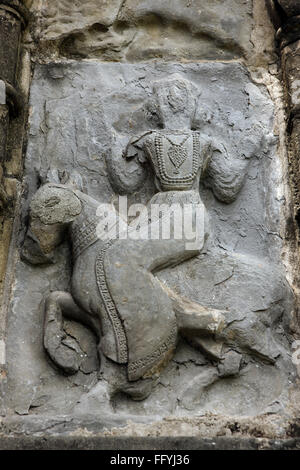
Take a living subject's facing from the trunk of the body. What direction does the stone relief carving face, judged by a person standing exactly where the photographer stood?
facing the viewer
